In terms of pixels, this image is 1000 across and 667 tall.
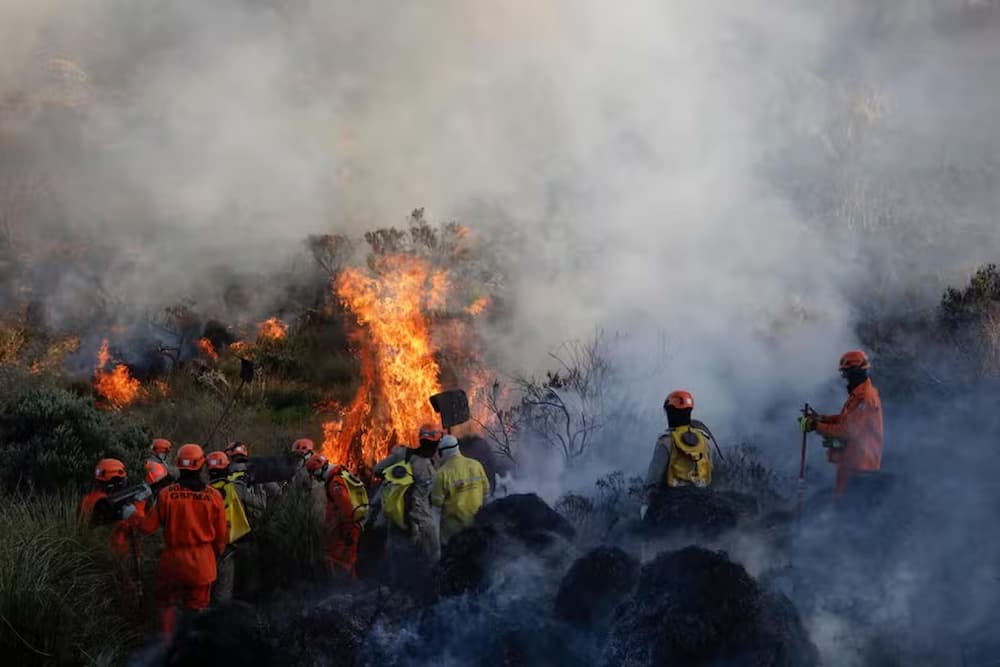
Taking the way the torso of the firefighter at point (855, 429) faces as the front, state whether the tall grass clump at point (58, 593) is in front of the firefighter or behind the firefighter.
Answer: in front

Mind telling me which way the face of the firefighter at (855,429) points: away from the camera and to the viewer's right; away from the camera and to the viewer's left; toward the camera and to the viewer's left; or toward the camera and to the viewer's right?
toward the camera and to the viewer's left

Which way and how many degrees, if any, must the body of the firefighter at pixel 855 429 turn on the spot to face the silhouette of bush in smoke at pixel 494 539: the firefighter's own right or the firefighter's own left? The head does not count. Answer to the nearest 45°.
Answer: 0° — they already face it

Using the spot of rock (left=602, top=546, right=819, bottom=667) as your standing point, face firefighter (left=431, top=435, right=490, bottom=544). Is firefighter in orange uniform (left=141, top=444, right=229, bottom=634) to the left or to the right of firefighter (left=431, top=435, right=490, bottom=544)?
left

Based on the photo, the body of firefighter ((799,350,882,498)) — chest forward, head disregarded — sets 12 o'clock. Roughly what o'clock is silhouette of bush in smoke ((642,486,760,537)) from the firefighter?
The silhouette of bush in smoke is roughly at 11 o'clock from the firefighter.

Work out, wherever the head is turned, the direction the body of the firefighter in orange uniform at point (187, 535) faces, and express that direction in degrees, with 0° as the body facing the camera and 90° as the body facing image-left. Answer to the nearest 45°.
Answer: approximately 180°

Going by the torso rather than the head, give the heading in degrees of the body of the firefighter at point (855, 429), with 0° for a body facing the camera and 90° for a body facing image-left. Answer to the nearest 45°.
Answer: approximately 90°

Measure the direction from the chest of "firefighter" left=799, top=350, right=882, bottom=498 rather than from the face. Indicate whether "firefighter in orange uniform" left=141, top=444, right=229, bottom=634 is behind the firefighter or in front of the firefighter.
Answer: in front

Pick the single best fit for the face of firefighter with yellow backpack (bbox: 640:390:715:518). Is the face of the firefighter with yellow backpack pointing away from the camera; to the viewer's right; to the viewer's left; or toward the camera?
away from the camera

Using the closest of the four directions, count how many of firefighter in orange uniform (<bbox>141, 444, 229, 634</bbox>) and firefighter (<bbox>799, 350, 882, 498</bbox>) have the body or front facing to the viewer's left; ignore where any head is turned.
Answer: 1

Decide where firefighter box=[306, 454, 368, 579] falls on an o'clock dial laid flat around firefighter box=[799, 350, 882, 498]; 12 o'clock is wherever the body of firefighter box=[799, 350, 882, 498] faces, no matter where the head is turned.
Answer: firefighter box=[306, 454, 368, 579] is roughly at 12 o'clock from firefighter box=[799, 350, 882, 498].

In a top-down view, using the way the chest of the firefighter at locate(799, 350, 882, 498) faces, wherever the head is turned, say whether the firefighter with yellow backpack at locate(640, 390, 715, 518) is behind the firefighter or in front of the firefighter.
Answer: in front

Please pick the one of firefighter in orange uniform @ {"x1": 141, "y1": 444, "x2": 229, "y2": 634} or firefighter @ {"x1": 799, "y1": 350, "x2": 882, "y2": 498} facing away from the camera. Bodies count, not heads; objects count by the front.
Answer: the firefighter in orange uniform

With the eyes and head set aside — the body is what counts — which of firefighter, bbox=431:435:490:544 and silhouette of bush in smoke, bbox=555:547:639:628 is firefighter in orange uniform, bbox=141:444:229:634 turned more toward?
the firefighter

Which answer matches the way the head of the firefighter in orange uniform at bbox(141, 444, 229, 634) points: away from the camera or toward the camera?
away from the camera

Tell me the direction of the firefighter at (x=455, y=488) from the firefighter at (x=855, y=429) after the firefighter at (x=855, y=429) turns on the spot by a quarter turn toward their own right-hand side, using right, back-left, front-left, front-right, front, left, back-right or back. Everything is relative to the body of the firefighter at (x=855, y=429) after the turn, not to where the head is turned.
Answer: left
